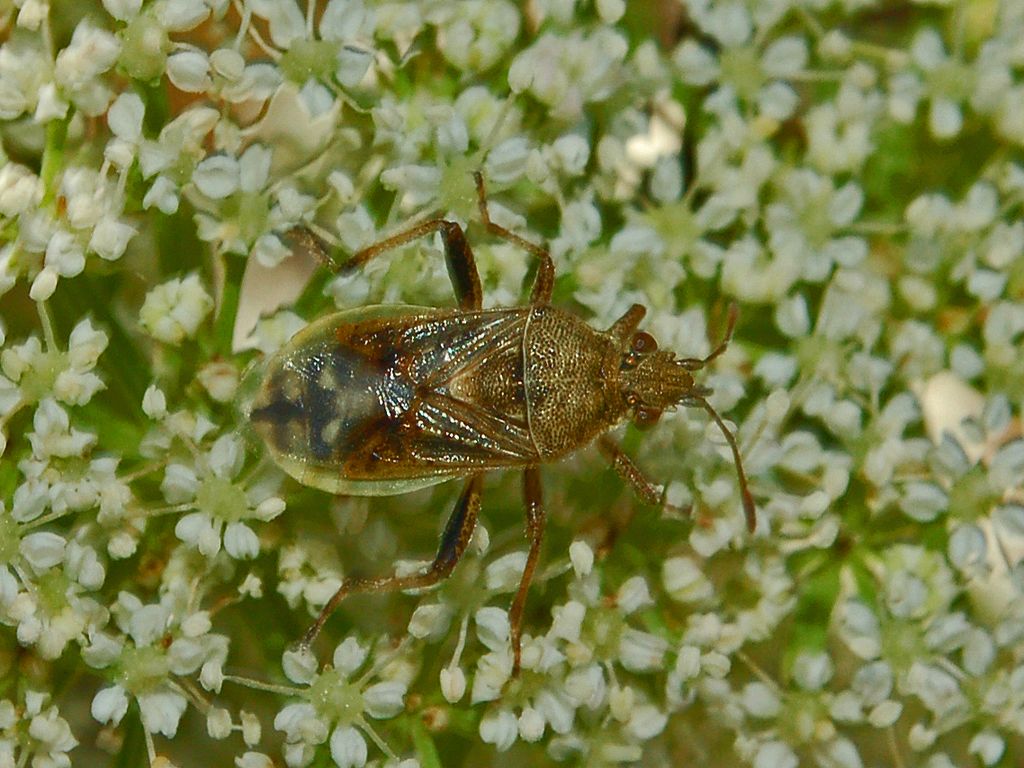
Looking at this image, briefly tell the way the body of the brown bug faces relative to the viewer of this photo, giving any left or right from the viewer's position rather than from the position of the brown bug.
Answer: facing to the right of the viewer
